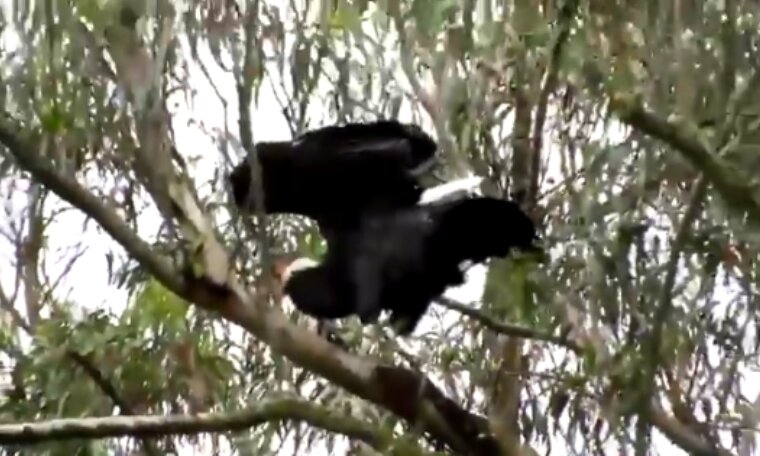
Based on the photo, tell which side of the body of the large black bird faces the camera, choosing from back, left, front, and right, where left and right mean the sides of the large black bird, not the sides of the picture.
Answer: left
